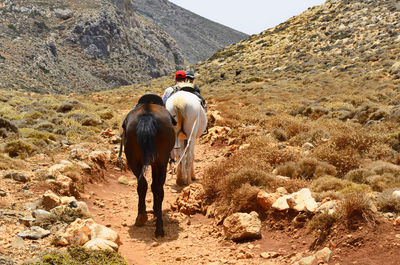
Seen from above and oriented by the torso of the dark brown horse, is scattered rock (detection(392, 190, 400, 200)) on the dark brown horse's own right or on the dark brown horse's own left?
on the dark brown horse's own right

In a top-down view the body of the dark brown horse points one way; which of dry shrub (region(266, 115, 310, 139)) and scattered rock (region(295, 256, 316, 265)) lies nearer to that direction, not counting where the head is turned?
the dry shrub

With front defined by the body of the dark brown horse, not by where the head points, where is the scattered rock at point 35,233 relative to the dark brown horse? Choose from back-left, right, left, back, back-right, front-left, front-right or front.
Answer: back-left

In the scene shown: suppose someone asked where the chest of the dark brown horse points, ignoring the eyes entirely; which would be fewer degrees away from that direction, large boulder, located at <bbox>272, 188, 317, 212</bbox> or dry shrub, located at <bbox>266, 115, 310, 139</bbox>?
the dry shrub

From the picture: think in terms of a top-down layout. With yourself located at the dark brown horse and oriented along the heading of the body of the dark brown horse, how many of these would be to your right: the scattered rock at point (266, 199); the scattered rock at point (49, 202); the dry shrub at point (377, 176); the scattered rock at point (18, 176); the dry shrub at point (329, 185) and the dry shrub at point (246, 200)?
4

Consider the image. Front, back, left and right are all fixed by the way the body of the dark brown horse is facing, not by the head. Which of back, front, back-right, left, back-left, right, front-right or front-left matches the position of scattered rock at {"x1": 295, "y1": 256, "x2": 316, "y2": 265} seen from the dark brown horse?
back-right

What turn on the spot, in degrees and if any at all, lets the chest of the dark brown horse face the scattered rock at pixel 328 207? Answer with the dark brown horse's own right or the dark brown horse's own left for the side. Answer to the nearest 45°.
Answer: approximately 135° to the dark brown horse's own right

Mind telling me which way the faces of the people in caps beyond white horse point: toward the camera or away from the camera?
away from the camera

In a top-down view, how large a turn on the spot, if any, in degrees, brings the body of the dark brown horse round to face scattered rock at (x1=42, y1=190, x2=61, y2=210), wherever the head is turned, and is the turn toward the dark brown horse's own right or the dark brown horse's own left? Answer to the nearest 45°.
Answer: approximately 90° to the dark brown horse's own left

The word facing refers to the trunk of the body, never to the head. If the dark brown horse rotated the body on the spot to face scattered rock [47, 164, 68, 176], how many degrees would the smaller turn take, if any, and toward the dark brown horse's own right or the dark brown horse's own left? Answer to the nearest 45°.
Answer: approximately 45° to the dark brown horse's own left

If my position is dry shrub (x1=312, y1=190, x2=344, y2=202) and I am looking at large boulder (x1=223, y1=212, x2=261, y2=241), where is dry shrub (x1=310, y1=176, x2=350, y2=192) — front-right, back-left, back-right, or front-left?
back-right

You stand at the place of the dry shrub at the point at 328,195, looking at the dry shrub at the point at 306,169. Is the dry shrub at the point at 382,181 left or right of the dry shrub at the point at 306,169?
right

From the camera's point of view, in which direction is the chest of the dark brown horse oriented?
away from the camera

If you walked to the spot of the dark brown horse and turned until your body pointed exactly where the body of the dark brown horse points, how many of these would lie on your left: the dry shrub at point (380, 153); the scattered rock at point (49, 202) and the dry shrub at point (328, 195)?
1
